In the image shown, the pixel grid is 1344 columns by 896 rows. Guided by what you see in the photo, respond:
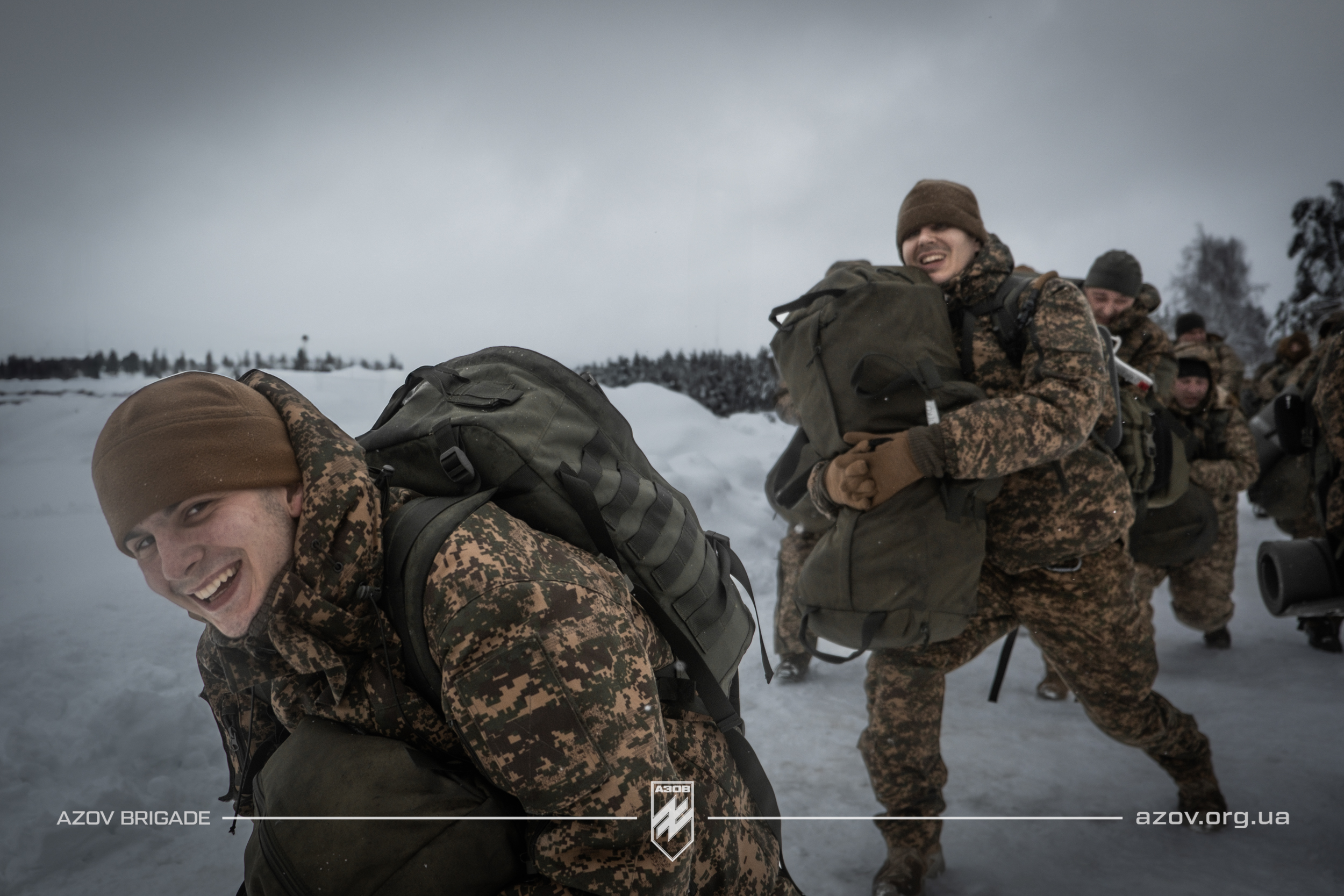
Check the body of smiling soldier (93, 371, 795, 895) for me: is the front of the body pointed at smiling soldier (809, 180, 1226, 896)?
no

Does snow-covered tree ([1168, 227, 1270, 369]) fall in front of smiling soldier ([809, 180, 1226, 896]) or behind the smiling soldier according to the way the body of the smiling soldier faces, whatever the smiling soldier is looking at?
behind

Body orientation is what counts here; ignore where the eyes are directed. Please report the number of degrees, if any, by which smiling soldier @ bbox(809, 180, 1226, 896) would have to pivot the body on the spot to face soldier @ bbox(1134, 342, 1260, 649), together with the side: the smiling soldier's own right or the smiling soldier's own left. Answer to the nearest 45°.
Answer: approximately 135° to the smiling soldier's own right

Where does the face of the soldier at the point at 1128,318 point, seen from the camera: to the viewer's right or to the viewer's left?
to the viewer's left

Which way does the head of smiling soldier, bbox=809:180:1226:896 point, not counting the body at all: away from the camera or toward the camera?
toward the camera

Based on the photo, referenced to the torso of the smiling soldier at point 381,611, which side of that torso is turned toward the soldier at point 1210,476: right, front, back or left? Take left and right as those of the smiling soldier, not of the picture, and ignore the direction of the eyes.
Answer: back

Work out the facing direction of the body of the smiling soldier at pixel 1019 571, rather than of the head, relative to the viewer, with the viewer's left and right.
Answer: facing the viewer and to the left of the viewer

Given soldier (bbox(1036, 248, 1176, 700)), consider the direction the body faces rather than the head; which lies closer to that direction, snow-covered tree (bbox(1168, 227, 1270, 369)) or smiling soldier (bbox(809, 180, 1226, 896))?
the smiling soldier

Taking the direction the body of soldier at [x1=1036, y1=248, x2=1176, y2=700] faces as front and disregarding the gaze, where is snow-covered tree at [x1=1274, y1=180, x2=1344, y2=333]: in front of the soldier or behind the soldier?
behind
